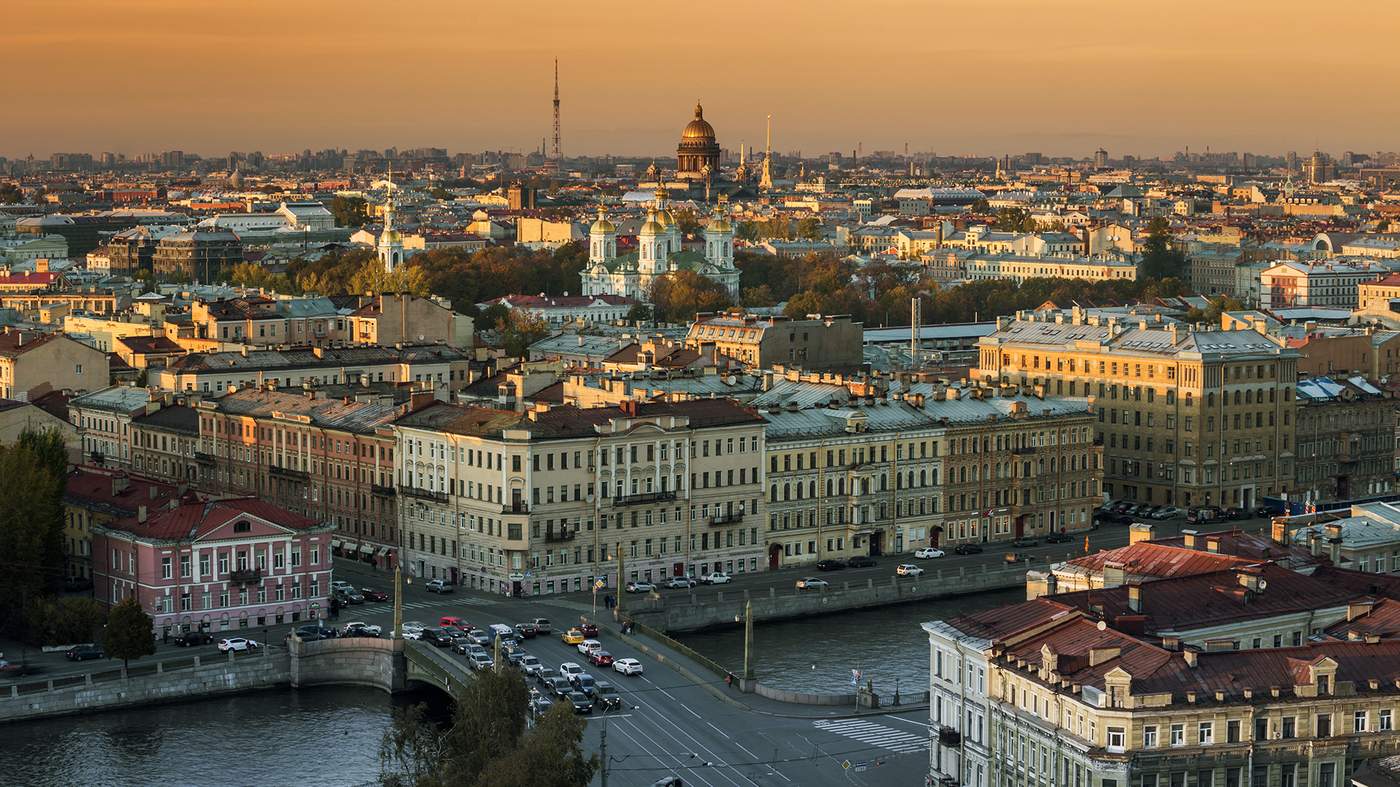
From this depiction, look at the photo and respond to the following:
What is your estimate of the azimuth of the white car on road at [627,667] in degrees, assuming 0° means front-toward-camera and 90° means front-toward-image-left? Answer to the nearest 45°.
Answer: approximately 135°

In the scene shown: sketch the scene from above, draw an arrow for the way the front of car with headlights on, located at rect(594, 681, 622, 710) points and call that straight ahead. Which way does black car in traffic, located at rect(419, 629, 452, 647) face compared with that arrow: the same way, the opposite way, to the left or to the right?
the same way

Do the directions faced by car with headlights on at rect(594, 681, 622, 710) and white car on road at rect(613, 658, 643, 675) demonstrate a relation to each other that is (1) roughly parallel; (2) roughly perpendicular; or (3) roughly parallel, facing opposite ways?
roughly parallel, facing opposite ways

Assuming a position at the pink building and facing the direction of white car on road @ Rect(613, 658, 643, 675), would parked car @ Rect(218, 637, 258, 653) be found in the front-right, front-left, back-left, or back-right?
front-right

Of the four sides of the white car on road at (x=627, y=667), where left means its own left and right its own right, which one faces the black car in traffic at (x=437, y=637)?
front

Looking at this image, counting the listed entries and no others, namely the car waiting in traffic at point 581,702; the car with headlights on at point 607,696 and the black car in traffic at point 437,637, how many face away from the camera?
0

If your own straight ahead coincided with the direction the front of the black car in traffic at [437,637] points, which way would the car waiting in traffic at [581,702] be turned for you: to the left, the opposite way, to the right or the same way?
the same way

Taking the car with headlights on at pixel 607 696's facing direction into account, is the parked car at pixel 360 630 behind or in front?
behind
